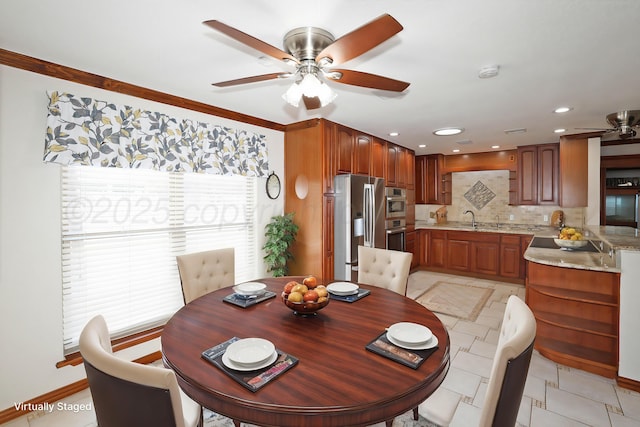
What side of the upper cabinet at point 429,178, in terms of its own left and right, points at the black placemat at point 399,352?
front

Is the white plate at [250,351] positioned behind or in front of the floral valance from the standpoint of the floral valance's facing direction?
in front

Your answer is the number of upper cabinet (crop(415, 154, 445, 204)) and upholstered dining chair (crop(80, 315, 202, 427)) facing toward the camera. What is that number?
1

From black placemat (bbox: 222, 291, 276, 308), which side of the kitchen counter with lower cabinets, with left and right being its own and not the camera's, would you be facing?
front

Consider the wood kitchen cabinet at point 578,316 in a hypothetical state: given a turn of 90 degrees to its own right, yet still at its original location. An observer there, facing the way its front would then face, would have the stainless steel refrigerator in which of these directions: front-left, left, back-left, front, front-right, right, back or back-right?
front-left

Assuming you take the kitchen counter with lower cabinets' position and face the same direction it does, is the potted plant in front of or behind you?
in front

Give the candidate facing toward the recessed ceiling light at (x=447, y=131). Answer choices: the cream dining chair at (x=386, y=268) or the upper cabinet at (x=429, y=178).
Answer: the upper cabinet

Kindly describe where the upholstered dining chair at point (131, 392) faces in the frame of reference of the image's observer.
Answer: facing away from the viewer and to the right of the viewer

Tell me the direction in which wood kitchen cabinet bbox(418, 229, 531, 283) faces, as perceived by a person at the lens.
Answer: facing the viewer and to the left of the viewer

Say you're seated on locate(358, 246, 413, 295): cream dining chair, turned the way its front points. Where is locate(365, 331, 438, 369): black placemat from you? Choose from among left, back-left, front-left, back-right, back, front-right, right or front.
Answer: front-left

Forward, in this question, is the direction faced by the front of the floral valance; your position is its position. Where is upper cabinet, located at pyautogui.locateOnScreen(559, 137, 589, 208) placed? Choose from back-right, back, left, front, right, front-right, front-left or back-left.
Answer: front-left

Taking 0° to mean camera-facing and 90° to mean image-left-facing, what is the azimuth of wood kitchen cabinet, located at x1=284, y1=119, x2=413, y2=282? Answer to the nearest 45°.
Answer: approximately 315°

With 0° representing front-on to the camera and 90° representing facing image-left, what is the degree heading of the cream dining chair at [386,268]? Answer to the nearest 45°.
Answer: approximately 45°

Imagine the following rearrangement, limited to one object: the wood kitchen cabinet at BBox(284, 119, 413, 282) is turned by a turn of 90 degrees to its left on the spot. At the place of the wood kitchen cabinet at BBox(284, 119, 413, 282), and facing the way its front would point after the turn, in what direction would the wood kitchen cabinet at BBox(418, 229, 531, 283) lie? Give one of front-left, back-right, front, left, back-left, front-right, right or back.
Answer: front

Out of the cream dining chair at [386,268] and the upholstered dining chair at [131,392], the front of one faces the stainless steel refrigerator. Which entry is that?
the upholstered dining chair

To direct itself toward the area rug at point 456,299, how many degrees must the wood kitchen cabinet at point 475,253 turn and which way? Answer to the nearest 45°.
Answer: approximately 45° to its left

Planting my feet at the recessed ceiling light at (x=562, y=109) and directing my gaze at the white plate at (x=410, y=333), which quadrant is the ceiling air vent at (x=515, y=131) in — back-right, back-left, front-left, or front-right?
back-right
